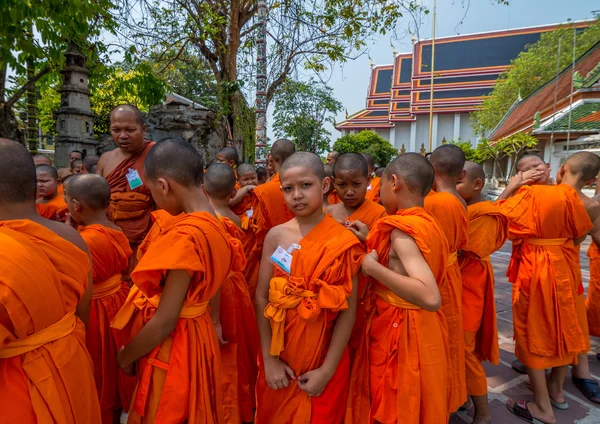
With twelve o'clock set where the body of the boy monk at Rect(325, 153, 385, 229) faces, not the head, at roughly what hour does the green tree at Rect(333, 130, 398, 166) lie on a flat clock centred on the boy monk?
The green tree is roughly at 6 o'clock from the boy monk.

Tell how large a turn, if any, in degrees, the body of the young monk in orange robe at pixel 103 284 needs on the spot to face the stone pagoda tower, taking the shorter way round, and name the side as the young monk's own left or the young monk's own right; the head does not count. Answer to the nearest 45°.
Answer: approximately 45° to the young monk's own right

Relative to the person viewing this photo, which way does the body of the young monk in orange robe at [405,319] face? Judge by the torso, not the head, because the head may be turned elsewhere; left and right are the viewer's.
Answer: facing to the left of the viewer

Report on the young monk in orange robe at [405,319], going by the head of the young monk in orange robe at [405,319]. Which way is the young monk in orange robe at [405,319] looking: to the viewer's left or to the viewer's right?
to the viewer's left

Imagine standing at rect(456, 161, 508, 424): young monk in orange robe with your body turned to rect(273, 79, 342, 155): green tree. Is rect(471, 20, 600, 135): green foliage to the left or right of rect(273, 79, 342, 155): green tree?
right

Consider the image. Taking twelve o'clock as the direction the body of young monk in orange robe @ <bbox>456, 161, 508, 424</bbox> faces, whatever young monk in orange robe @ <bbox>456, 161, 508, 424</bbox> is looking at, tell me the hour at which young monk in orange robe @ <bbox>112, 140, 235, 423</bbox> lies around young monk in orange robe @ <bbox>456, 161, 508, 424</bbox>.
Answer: young monk in orange robe @ <bbox>112, 140, 235, 423</bbox> is roughly at 10 o'clock from young monk in orange robe @ <bbox>456, 161, 508, 424</bbox>.

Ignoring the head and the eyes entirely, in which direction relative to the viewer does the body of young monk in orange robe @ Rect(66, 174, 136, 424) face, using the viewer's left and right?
facing away from the viewer and to the left of the viewer

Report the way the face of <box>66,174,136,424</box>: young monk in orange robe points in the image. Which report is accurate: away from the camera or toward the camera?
away from the camera

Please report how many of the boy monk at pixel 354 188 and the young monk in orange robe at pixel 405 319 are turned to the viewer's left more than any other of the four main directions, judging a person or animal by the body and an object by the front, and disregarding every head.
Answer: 1

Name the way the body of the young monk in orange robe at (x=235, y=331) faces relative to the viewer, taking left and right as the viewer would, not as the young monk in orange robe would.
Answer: facing away from the viewer and to the left of the viewer

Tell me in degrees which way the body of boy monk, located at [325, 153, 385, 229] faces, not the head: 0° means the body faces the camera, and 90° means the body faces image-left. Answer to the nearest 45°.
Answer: approximately 0°
